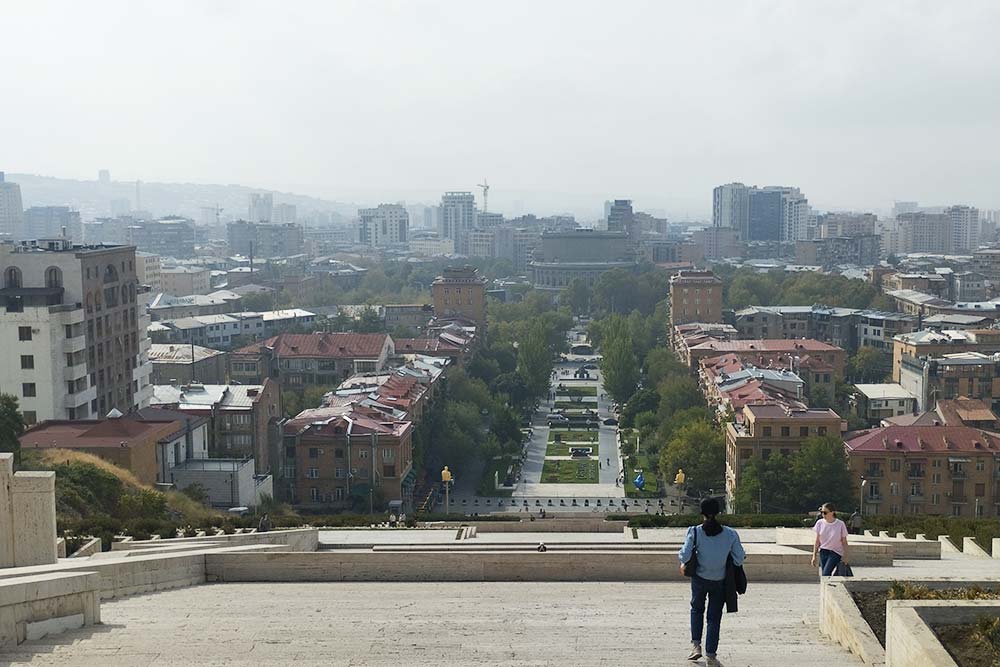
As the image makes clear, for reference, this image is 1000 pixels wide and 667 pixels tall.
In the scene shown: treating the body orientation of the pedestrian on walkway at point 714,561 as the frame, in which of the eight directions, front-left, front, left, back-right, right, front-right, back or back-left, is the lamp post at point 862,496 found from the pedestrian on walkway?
front

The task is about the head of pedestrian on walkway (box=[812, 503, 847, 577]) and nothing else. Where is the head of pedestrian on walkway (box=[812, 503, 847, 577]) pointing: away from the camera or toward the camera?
toward the camera

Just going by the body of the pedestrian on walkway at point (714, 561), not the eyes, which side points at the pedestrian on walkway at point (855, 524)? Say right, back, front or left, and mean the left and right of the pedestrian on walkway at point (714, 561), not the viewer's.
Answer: front

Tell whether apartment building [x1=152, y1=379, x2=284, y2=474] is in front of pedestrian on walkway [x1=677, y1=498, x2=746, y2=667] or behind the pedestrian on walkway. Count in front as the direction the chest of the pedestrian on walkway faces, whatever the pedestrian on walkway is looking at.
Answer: in front

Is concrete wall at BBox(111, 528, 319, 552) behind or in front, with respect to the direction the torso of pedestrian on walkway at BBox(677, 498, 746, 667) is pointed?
in front

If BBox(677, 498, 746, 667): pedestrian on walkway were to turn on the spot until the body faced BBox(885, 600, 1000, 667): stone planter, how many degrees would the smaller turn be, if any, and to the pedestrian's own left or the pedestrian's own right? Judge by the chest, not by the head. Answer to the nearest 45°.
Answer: approximately 90° to the pedestrian's own right

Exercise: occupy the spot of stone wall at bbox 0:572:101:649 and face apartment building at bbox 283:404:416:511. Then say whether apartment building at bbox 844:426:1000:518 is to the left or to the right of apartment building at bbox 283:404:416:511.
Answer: right

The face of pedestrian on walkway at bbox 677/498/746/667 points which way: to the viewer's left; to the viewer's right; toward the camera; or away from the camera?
away from the camera

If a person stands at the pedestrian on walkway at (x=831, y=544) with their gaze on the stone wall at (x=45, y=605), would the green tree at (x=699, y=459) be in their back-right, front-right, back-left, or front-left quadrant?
back-right

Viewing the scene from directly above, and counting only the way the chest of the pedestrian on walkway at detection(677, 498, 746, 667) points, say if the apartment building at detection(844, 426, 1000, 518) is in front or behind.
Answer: in front

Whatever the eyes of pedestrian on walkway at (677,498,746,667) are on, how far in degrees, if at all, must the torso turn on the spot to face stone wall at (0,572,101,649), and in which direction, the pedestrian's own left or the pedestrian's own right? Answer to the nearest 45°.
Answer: approximately 90° to the pedestrian's own left

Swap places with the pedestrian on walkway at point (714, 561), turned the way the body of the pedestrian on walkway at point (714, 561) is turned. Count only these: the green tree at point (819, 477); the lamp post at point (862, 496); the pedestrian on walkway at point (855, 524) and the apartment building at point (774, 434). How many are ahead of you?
4

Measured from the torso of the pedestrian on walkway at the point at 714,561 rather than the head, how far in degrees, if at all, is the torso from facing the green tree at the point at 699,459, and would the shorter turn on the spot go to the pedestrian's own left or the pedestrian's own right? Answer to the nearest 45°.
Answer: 0° — they already face it

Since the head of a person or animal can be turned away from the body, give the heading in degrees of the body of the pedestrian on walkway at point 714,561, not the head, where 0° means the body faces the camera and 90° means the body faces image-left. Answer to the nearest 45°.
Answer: approximately 180°

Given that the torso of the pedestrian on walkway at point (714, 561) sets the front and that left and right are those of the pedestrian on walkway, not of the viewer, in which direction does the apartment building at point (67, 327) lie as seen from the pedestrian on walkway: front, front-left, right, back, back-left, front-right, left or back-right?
front-left

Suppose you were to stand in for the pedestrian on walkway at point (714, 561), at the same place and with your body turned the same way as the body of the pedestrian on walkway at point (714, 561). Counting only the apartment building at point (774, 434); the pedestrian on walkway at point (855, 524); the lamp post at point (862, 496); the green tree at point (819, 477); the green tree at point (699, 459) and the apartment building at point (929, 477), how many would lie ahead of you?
6

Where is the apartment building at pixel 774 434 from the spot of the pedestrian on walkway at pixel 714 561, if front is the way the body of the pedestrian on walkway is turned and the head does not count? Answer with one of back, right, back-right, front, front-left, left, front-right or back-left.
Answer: front

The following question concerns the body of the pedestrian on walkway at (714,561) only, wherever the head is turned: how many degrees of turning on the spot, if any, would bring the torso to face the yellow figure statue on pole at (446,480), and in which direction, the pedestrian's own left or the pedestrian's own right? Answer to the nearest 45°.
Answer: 0° — they already face it
